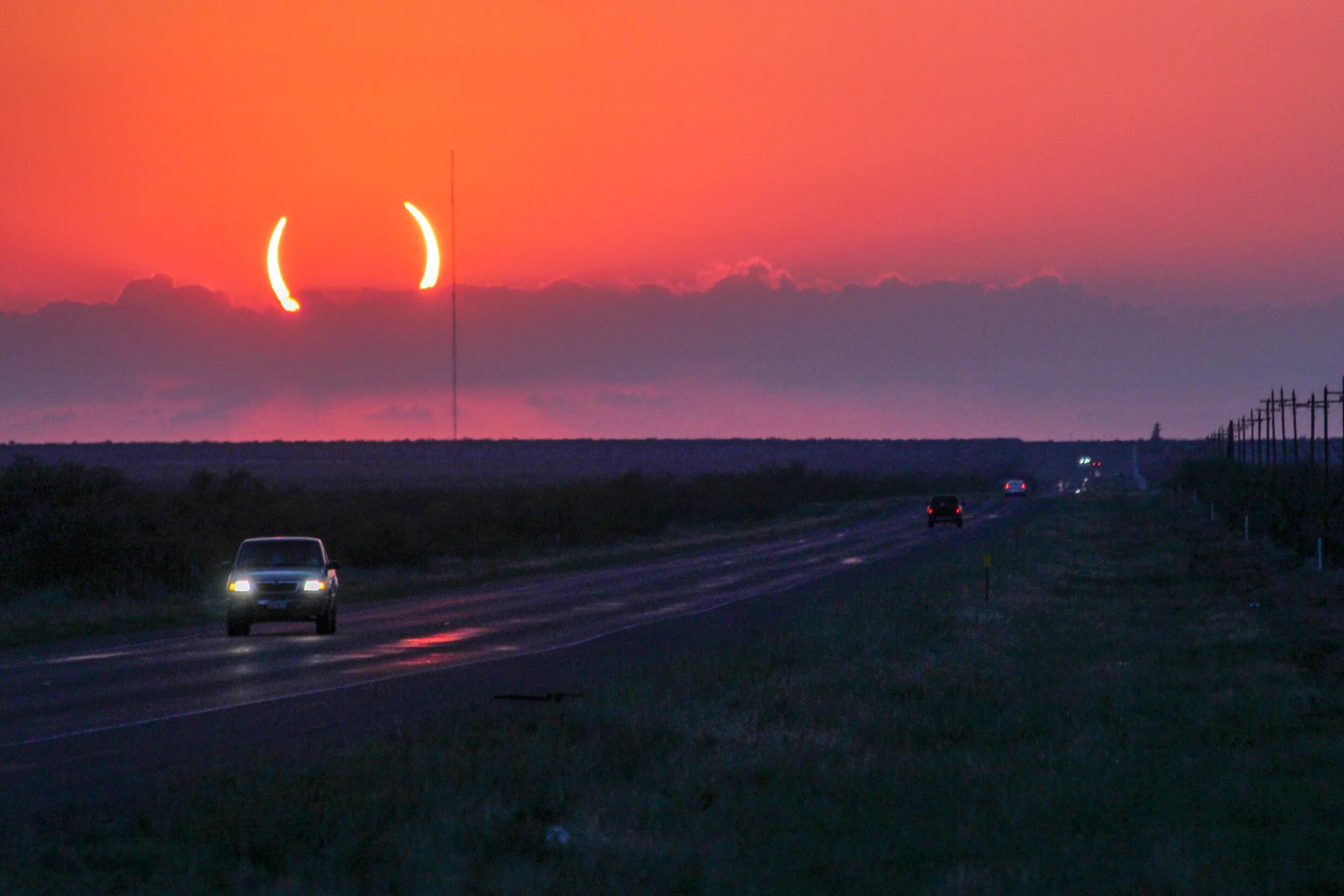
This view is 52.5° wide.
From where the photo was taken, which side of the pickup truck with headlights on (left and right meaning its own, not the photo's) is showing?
front
